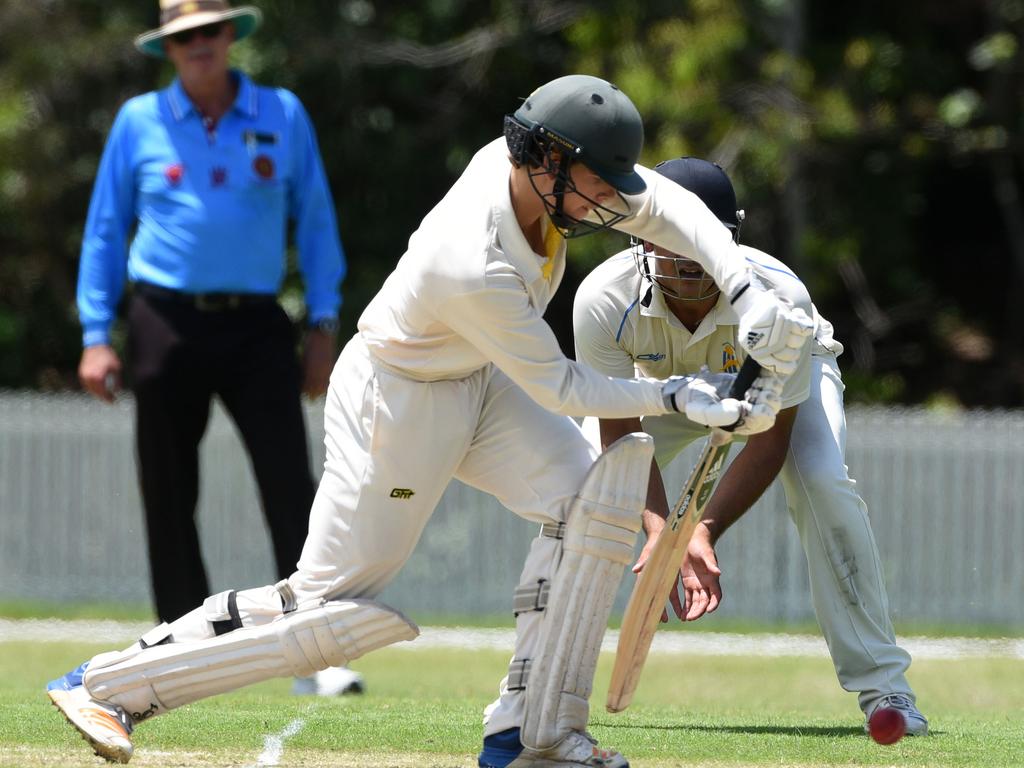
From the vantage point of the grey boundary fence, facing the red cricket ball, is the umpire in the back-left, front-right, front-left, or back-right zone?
front-right

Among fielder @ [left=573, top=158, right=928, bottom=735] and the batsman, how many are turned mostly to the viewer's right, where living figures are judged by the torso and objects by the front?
1

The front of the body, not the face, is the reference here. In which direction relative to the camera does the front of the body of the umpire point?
toward the camera

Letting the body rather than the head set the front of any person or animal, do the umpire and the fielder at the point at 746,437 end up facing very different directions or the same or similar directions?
same or similar directions

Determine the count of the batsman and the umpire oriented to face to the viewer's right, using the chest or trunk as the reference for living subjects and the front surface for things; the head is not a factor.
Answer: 1

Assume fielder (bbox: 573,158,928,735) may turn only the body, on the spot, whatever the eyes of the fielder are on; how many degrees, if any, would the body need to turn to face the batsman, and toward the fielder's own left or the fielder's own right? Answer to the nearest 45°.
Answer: approximately 45° to the fielder's own right

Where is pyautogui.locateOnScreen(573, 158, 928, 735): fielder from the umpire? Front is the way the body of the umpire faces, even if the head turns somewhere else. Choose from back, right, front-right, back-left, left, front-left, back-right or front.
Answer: front-left

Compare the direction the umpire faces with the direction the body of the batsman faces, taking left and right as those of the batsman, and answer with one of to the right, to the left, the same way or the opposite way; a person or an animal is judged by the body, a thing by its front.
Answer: to the right

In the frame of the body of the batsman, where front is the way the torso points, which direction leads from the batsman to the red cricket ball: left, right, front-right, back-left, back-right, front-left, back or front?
front

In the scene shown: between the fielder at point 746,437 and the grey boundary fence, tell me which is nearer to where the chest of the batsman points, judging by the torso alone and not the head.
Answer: the fielder

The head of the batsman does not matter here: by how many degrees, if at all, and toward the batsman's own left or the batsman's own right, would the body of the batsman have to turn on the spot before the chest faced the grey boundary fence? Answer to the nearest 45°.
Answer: approximately 90° to the batsman's own left

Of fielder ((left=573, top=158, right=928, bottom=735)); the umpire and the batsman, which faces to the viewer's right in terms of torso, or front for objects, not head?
the batsman

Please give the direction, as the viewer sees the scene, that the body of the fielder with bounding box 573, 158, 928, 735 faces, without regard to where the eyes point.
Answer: toward the camera

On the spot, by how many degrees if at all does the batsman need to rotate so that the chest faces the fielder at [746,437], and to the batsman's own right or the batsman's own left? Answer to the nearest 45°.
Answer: approximately 45° to the batsman's own left

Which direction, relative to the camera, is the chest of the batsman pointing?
to the viewer's right

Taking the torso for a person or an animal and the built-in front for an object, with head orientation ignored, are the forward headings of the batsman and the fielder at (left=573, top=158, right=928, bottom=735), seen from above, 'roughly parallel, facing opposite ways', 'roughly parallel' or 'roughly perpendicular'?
roughly perpendicular

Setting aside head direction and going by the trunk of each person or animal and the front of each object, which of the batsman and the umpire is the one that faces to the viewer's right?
the batsman

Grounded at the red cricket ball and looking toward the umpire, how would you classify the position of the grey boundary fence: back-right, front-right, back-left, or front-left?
front-right
